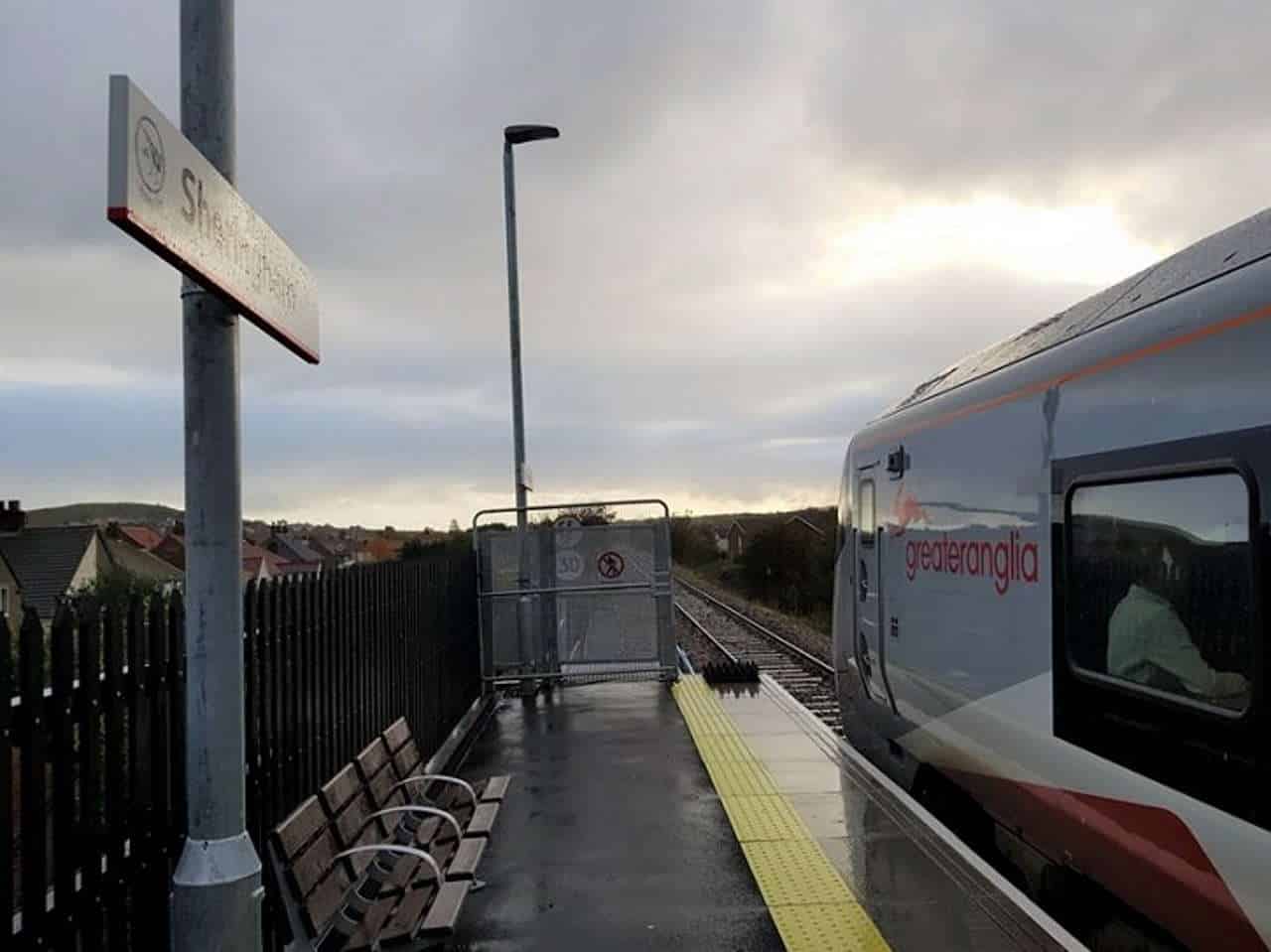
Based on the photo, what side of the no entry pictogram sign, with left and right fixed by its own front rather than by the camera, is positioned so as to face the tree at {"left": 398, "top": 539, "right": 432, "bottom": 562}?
back

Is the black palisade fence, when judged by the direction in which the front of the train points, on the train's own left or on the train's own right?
on the train's own left

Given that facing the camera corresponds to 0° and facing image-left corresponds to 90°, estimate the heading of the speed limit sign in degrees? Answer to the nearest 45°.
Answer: approximately 0°

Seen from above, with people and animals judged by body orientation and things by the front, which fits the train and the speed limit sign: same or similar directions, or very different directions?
very different directions

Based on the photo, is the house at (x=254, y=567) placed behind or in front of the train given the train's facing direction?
in front

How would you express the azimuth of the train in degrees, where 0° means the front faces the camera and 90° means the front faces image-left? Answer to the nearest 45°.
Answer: approximately 135°

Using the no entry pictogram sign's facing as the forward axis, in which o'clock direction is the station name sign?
The station name sign is roughly at 12 o'clock from the no entry pictogram sign.

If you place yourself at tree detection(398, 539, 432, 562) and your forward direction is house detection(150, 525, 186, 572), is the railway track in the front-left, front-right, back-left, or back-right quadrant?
back-left

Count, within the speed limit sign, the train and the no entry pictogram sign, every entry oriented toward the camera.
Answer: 2
